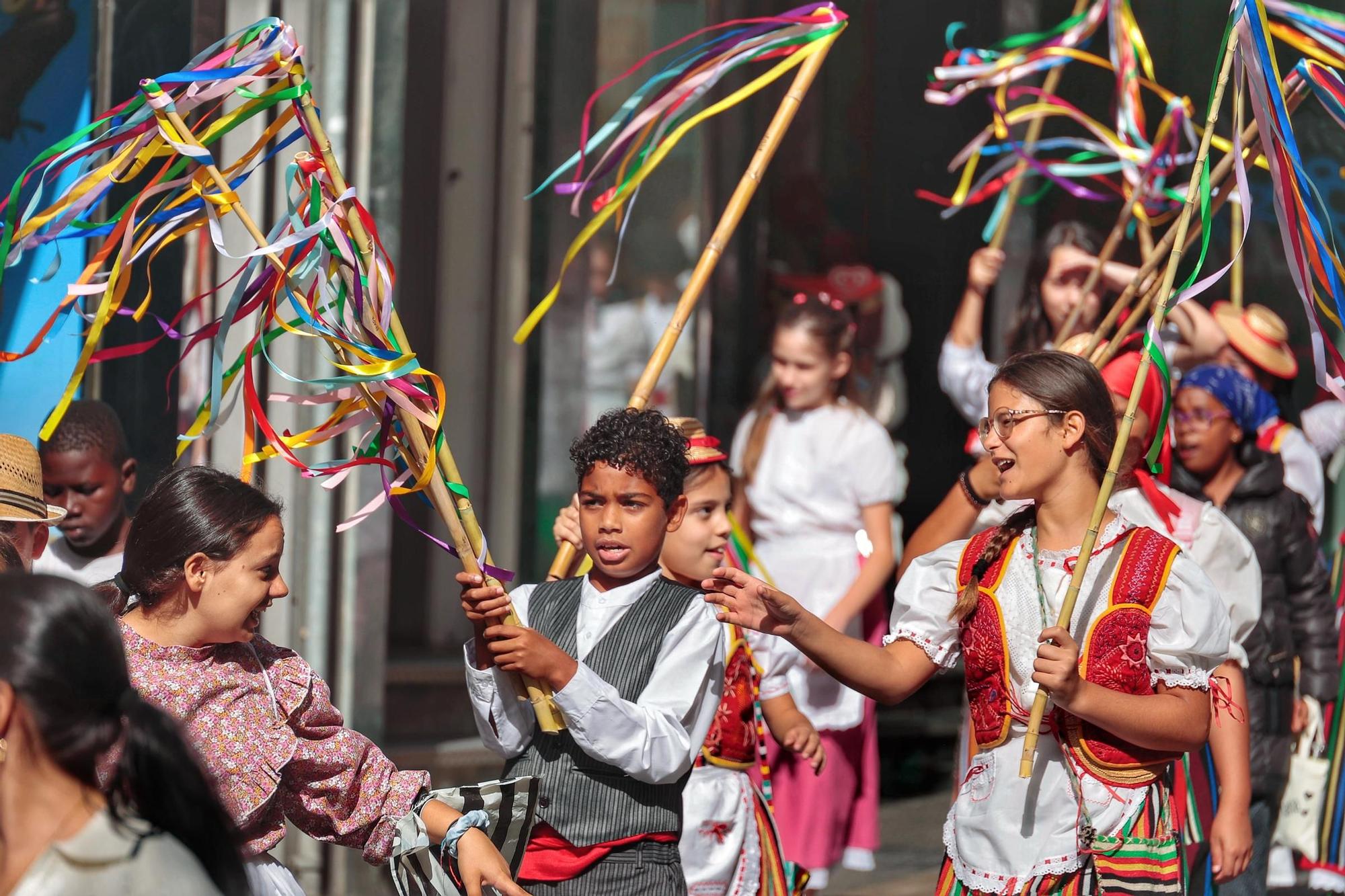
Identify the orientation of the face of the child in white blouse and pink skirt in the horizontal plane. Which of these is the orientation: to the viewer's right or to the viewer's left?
to the viewer's left

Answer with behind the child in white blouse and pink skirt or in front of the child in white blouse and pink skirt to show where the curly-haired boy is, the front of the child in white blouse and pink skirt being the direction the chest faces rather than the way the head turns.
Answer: in front

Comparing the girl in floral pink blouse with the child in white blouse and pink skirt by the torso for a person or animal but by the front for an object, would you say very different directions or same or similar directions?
very different directions

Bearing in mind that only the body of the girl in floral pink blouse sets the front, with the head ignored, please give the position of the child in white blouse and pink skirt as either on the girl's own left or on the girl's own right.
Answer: on the girl's own left

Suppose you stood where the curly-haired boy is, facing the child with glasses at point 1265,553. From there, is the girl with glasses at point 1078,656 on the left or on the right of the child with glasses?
right

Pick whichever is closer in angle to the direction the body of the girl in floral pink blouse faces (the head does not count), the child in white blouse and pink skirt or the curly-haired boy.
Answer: the curly-haired boy

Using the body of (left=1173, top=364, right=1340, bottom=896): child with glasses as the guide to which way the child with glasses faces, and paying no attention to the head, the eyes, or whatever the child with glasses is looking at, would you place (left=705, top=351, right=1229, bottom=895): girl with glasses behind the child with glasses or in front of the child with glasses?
in front

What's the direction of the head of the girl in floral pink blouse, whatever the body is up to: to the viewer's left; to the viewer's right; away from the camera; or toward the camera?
to the viewer's right

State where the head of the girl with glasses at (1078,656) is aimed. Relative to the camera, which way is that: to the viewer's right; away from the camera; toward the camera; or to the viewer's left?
to the viewer's left

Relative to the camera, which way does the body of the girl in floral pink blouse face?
to the viewer's right

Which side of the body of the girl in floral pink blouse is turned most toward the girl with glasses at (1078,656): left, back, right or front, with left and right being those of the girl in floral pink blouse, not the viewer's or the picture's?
front
